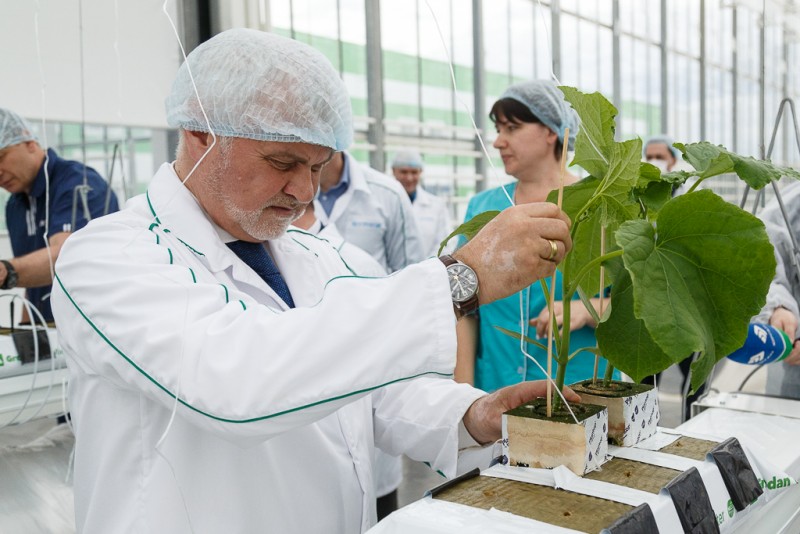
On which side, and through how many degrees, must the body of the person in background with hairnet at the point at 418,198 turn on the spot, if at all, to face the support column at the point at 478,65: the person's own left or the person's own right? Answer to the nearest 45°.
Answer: approximately 180°

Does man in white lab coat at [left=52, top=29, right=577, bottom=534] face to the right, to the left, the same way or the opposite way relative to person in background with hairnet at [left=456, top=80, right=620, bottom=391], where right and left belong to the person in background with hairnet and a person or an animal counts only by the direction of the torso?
to the left

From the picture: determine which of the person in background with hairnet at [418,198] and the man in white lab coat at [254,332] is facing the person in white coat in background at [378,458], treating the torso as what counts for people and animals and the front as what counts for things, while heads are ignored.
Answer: the person in background with hairnet

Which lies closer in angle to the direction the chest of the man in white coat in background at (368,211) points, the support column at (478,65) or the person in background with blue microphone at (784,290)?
the person in background with blue microphone

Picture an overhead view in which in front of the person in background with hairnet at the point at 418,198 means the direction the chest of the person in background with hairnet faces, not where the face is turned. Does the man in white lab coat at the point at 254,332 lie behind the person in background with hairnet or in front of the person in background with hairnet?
in front

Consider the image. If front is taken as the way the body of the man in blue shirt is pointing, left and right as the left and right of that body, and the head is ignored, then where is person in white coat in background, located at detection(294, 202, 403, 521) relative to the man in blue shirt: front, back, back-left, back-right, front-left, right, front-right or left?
left

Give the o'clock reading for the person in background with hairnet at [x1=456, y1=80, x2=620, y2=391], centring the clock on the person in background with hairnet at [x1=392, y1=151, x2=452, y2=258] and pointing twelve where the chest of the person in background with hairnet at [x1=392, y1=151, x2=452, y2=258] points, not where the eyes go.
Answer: the person in background with hairnet at [x1=456, y1=80, x2=620, y2=391] is roughly at 12 o'clock from the person in background with hairnet at [x1=392, y1=151, x2=452, y2=258].

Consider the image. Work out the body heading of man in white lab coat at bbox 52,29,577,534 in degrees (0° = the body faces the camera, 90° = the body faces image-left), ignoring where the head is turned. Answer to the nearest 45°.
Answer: approximately 315°

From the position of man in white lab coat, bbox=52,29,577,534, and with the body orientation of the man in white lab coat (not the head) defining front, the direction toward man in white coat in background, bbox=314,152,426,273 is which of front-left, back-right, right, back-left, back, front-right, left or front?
back-left
